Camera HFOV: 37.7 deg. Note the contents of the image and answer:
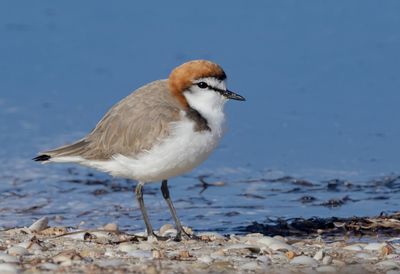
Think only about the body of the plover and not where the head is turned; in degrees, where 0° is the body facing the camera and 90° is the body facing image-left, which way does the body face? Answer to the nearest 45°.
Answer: approximately 270°
